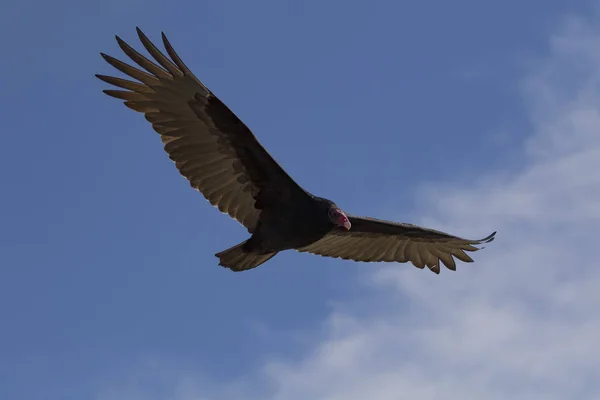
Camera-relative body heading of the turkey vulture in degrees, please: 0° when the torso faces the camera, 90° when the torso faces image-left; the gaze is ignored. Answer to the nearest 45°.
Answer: approximately 315°
